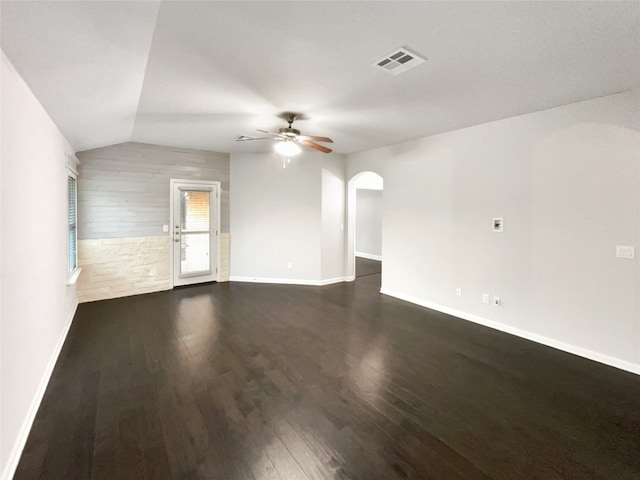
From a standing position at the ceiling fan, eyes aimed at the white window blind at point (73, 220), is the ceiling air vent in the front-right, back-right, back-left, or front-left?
back-left

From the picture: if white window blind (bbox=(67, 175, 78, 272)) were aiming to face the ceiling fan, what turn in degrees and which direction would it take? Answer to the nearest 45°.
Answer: approximately 45° to its right

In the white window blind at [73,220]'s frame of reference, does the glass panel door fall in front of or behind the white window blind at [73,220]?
in front

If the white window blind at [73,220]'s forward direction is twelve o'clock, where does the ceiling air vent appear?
The ceiling air vent is roughly at 2 o'clock from the white window blind.

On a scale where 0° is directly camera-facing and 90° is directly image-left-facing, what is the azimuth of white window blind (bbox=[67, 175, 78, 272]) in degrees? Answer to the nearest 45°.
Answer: approximately 270°
